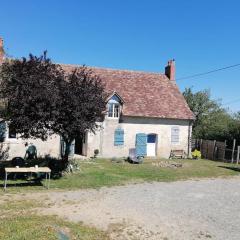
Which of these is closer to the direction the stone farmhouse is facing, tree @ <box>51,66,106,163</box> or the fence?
the tree

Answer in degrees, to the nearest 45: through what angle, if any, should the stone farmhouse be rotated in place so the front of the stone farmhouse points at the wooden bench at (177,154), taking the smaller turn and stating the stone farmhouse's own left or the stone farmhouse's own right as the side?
approximately 90° to the stone farmhouse's own left

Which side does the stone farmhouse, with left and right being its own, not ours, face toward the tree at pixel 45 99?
front

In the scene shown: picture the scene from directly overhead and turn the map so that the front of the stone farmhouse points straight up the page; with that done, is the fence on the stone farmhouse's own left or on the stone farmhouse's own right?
on the stone farmhouse's own left

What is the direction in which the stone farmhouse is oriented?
toward the camera

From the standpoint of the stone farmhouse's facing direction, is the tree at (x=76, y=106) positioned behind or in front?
in front

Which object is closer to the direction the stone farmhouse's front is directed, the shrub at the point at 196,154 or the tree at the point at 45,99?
the tree

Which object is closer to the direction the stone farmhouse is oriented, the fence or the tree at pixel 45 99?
the tree

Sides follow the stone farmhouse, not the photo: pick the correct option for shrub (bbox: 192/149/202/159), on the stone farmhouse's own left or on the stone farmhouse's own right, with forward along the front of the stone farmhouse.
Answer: on the stone farmhouse's own left

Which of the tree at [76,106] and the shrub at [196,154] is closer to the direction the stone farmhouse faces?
the tree
